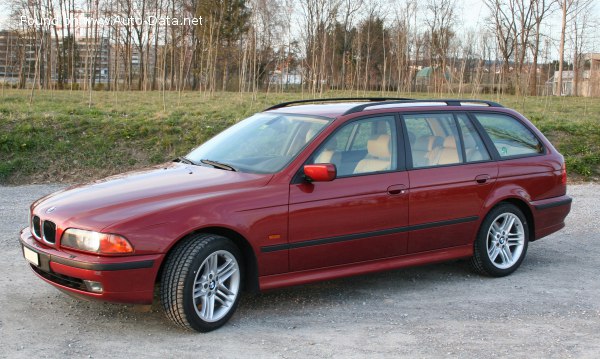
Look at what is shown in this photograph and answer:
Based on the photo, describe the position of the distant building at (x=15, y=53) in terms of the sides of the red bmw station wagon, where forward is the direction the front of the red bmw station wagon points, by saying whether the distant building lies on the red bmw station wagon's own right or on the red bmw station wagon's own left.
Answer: on the red bmw station wagon's own right

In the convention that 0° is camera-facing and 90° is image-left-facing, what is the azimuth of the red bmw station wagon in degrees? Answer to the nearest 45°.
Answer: approximately 45°
